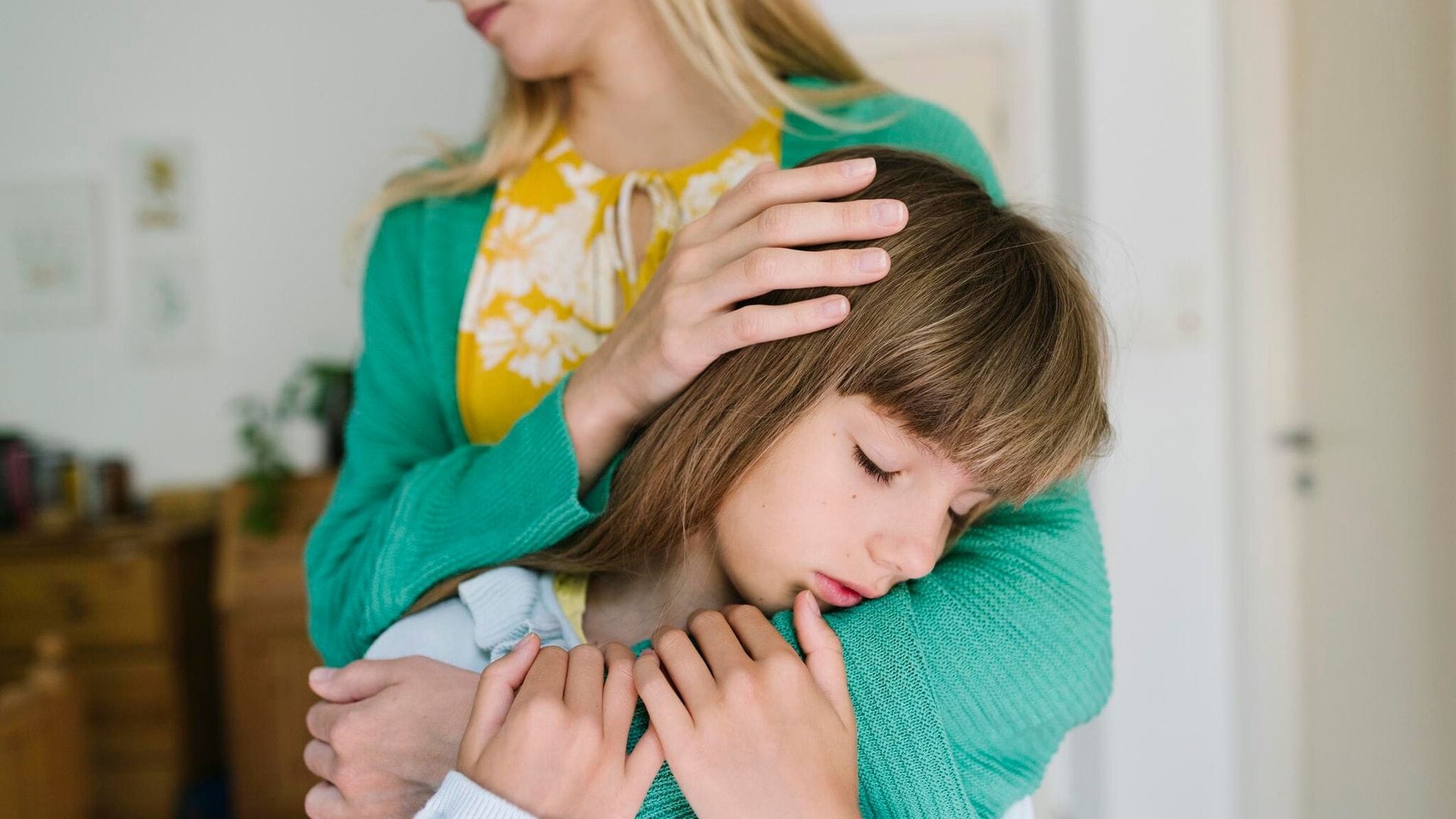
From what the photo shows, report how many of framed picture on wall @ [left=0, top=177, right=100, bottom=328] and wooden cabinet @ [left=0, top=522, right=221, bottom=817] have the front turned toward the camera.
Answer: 2

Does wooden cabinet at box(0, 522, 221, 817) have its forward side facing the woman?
yes

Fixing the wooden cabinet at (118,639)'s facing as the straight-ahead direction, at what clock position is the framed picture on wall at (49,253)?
The framed picture on wall is roughly at 6 o'clock from the wooden cabinet.

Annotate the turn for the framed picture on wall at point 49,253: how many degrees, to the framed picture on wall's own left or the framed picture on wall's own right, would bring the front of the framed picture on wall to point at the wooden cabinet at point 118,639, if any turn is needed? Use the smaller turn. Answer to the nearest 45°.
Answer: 0° — it already faces it

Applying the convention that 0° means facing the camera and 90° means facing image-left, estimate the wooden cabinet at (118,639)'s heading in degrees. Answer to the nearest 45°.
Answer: approximately 0°

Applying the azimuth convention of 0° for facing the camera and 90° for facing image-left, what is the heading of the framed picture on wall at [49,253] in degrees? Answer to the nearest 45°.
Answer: approximately 0°

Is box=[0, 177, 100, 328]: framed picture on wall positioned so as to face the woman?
yes

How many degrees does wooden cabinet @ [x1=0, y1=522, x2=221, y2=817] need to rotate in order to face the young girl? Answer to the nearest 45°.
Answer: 0° — it already faces them
